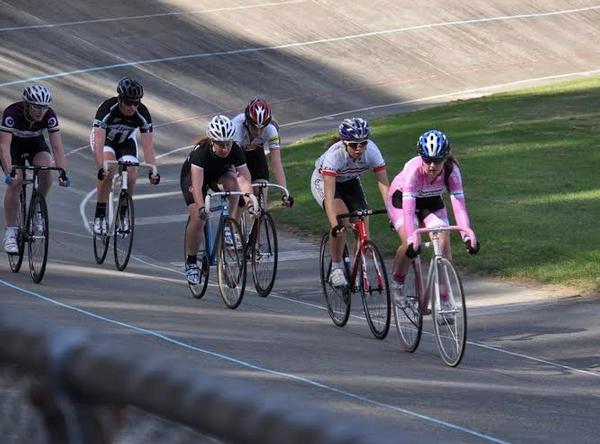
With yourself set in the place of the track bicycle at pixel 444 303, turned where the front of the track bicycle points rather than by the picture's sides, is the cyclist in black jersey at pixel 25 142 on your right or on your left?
on your right

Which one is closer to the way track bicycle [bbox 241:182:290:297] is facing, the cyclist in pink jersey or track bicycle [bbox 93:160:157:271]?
the cyclist in pink jersey

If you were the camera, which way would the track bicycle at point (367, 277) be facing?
facing the viewer and to the right of the viewer

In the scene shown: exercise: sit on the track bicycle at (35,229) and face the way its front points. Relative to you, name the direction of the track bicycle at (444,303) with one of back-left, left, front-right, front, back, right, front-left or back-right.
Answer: front-left

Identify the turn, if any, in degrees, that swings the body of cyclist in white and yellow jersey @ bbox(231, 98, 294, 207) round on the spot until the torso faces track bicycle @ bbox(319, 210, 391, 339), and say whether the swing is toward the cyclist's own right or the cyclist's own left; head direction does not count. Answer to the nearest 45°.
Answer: approximately 45° to the cyclist's own left

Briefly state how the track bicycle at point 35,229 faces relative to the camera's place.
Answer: facing the viewer

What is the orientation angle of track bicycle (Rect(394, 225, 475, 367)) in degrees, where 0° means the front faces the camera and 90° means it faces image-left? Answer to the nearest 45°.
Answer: approximately 0°

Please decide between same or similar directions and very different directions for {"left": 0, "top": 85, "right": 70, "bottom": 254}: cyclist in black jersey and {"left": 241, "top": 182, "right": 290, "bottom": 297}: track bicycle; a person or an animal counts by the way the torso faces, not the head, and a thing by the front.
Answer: same or similar directions

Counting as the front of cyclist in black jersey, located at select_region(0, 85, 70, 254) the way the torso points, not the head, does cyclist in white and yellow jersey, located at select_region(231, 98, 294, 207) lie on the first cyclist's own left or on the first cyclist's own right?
on the first cyclist's own left

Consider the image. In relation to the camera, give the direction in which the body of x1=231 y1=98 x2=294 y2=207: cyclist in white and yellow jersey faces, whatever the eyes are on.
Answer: toward the camera

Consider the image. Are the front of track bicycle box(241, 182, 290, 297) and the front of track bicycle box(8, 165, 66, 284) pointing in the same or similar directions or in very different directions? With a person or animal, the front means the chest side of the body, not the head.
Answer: same or similar directions

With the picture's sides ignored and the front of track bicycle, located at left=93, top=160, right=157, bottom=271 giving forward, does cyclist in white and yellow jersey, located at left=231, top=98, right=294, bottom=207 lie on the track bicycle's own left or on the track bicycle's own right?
on the track bicycle's own left

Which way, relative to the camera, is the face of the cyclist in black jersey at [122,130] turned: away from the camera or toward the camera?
toward the camera

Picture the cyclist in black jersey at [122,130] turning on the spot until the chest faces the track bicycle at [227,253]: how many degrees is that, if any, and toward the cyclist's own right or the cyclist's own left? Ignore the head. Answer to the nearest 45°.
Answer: approximately 45° to the cyclist's own left

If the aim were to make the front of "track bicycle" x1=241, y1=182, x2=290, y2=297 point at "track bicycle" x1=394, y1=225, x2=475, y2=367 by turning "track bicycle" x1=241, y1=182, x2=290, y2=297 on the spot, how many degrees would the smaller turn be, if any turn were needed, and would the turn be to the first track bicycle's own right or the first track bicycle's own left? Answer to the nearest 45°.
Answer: approximately 45° to the first track bicycle's own left

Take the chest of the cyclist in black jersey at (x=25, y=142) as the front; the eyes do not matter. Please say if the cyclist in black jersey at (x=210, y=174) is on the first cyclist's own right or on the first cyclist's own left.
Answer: on the first cyclist's own left
